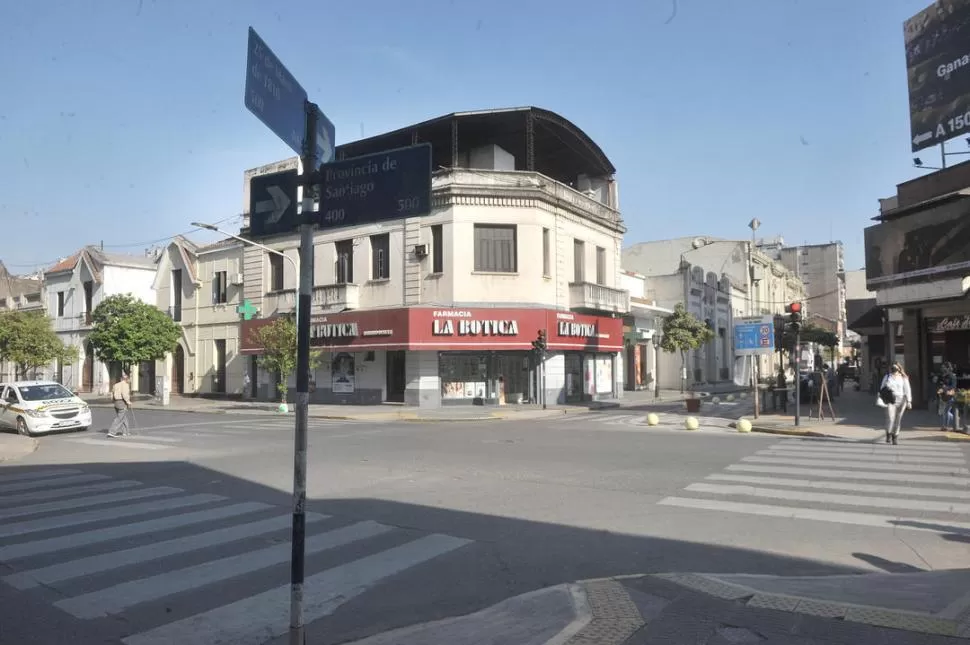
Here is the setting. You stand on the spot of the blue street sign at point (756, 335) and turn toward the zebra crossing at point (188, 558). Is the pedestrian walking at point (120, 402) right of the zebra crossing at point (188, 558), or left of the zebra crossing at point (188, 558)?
right

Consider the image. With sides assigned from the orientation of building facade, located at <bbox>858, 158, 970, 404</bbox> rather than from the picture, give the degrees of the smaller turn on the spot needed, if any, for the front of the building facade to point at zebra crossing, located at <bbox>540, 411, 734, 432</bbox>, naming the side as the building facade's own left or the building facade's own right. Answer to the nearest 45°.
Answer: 0° — it already faces it

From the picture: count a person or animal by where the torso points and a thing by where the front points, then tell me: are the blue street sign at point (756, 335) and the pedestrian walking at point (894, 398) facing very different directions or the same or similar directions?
same or similar directions

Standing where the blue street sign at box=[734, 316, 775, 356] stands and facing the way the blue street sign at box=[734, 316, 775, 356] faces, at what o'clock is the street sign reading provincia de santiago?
The street sign reading provincia de santiago is roughly at 12 o'clock from the blue street sign.

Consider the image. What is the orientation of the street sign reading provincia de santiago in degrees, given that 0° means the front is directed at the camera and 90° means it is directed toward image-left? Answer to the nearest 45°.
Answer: approximately 45°

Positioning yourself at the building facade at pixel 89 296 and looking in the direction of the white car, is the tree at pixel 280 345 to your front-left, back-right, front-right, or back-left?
front-left

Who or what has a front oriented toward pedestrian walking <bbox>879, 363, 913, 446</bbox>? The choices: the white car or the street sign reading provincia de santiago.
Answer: the white car

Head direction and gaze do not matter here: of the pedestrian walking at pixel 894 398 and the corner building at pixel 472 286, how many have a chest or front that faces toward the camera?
2

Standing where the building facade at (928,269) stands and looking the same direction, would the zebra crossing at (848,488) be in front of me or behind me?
in front

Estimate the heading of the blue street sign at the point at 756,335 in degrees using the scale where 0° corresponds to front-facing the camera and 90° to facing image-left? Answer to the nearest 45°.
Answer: approximately 0°

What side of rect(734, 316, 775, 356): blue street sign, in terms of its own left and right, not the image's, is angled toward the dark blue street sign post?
front

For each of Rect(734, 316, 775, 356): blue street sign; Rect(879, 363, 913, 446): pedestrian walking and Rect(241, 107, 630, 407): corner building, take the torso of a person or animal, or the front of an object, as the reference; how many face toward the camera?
3

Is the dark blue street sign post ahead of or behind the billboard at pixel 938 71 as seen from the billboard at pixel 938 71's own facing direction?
ahead

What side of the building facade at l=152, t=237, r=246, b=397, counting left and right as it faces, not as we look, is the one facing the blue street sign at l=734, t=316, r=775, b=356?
left

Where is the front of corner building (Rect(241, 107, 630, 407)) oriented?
toward the camera

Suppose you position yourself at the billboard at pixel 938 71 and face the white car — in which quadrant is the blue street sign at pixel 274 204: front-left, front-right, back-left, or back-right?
front-left
